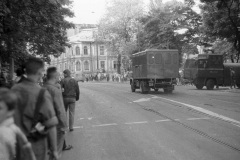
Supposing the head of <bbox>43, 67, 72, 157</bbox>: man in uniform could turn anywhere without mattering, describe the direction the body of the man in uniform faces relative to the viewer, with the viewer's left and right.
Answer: facing away from the viewer and to the right of the viewer

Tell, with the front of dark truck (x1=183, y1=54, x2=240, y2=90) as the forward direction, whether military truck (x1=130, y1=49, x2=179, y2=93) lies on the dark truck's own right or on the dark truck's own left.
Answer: on the dark truck's own left

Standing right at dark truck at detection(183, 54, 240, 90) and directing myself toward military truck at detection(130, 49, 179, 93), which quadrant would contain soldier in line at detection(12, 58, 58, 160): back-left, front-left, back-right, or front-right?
front-left

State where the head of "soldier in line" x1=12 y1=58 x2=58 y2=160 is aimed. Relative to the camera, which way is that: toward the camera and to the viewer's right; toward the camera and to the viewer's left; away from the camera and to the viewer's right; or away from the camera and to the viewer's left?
away from the camera and to the viewer's right

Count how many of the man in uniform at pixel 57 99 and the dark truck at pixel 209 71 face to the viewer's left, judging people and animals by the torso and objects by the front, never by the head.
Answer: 1
